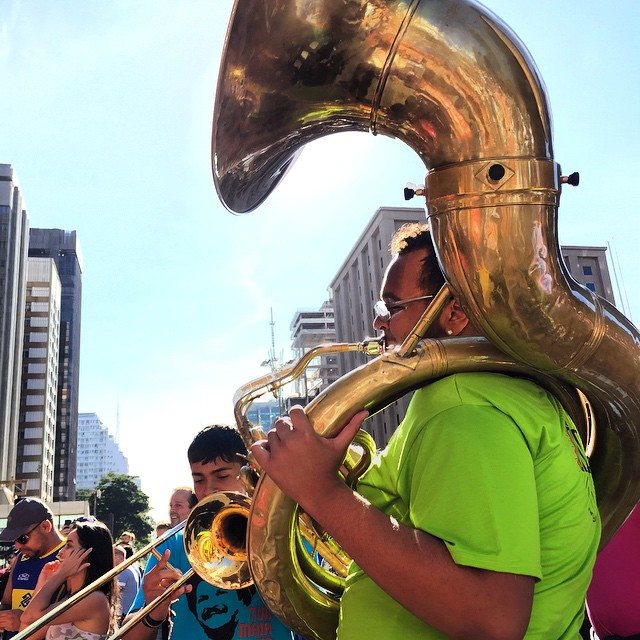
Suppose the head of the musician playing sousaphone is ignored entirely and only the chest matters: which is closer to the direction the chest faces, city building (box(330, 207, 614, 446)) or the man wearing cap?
the man wearing cap

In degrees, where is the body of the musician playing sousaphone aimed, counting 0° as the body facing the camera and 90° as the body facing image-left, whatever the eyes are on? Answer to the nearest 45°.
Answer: approximately 90°

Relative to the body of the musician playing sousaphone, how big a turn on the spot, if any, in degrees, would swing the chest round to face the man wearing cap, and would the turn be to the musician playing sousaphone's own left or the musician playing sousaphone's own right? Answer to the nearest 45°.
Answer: approximately 45° to the musician playing sousaphone's own right

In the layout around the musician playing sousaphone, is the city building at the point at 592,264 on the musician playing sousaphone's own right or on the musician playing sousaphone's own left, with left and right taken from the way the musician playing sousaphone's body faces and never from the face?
on the musician playing sousaphone's own right

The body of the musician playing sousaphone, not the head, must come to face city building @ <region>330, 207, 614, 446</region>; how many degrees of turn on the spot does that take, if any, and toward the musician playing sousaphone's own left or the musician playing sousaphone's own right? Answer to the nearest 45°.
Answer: approximately 90° to the musician playing sousaphone's own right

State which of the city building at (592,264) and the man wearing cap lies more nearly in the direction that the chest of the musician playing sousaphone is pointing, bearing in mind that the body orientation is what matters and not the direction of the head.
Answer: the man wearing cap

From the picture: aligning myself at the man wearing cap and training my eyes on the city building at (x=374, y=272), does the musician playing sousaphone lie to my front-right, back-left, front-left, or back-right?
back-right
